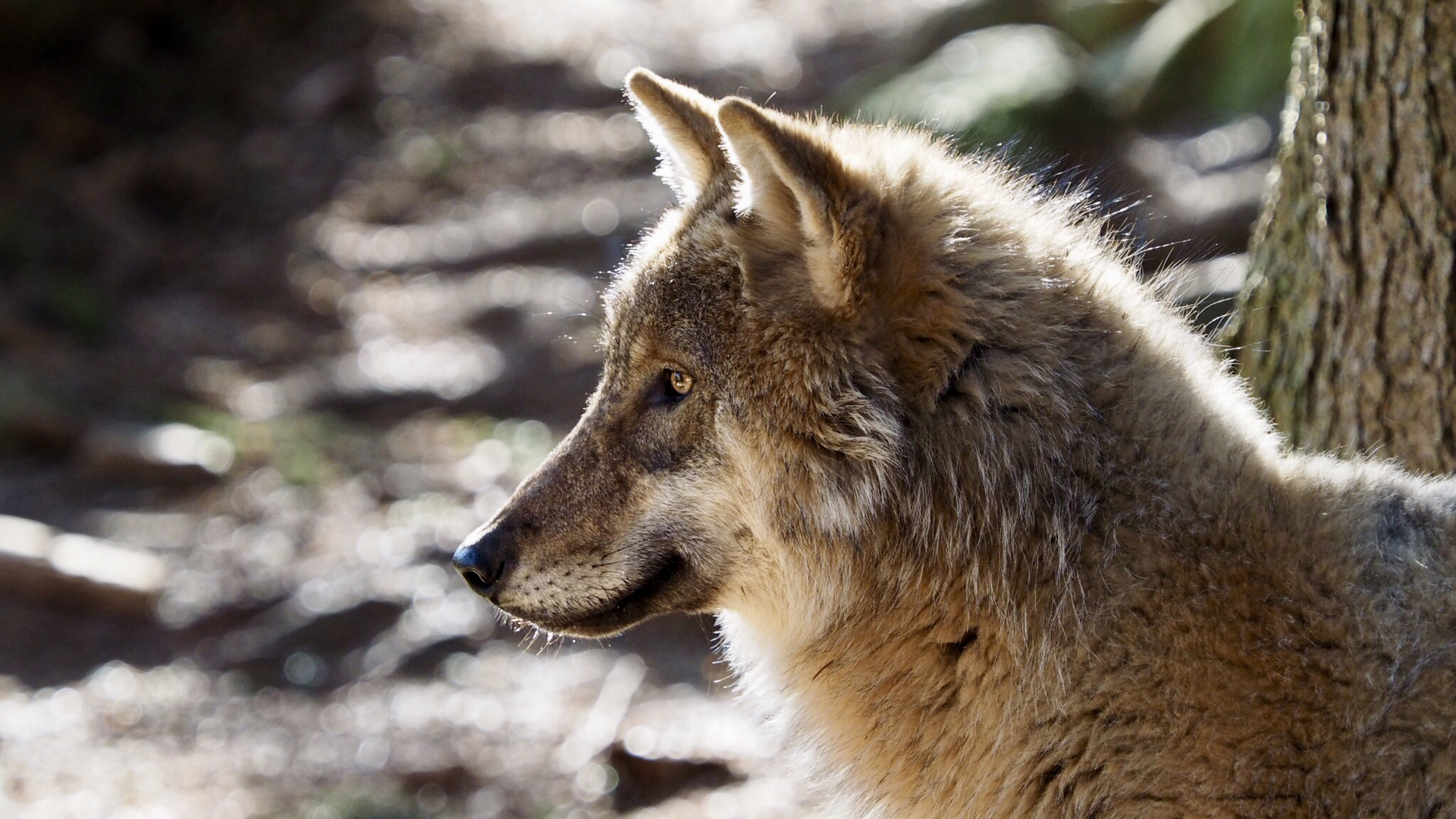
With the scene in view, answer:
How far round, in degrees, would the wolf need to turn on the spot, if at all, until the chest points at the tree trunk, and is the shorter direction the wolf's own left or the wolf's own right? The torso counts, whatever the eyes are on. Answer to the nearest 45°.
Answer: approximately 135° to the wolf's own right

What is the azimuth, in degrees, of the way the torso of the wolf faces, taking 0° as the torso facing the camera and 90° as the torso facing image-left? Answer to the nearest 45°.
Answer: approximately 90°
